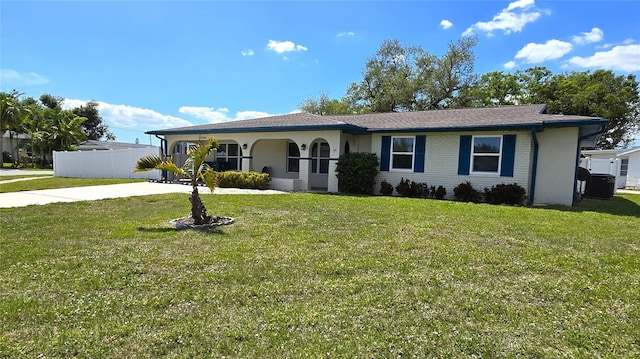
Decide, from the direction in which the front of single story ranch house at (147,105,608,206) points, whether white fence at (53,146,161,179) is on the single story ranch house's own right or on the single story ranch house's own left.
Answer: on the single story ranch house's own right

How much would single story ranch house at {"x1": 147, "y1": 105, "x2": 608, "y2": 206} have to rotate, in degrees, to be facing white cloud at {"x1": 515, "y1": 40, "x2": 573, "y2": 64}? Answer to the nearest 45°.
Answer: approximately 180°

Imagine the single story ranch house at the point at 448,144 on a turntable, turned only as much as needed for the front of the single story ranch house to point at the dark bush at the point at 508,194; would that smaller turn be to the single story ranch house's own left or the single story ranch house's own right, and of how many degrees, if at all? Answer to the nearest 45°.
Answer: approximately 90° to the single story ranch house's own left

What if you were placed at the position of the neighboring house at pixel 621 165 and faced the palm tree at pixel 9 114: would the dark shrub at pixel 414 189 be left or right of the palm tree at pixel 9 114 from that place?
left

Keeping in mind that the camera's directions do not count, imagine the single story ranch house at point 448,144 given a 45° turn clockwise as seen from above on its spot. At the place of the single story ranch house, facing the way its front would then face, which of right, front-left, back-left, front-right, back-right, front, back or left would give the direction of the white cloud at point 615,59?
back-right

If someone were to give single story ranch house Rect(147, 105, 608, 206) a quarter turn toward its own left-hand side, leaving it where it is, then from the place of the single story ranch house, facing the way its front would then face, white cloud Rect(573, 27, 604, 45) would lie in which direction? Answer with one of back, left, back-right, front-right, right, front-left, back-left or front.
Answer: left

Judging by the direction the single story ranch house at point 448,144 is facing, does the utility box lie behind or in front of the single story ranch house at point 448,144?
behind

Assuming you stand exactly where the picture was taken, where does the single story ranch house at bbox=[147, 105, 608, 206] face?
facing the viewer and to the left of the viewer

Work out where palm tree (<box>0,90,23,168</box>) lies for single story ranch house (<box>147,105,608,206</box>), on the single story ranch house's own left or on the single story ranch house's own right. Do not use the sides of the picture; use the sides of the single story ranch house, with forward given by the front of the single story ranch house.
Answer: on the single story ranch house's own right

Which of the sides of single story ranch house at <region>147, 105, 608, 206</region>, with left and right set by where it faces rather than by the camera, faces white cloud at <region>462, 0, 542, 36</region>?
back
